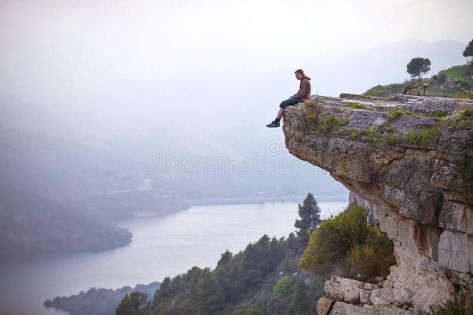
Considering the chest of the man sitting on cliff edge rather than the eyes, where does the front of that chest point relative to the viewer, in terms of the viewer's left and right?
facing to the left of the viewer

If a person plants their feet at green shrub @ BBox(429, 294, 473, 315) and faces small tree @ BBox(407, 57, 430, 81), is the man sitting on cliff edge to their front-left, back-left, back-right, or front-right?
front-left
